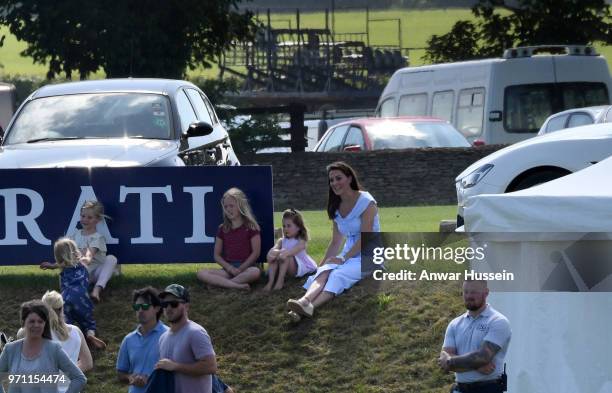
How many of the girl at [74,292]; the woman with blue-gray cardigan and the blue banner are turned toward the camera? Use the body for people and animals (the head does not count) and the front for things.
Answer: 2

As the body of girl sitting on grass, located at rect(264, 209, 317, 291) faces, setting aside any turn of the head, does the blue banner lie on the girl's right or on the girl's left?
on the girl's right

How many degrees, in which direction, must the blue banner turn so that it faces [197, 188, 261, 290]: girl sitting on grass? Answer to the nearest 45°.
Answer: approximately 45° to its left

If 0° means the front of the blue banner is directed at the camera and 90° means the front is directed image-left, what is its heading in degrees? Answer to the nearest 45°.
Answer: approximately 0°

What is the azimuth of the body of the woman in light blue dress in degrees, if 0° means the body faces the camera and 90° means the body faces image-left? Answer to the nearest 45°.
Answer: approximately 45°

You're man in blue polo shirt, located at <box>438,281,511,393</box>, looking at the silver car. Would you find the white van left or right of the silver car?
right

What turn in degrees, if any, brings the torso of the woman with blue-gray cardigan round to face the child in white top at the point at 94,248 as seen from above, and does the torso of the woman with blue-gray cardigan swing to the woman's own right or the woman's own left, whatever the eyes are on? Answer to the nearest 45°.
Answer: approximately 180°
